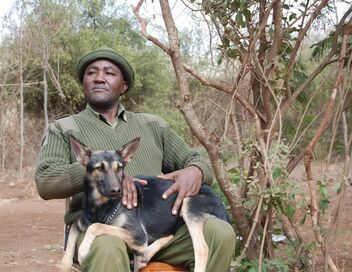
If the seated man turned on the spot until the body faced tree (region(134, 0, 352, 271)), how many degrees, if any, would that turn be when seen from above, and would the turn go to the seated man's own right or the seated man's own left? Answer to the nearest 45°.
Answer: approximately 90° to the seated man's own left

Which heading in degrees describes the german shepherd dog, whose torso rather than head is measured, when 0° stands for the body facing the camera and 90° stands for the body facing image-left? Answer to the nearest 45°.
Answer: approximately 45°

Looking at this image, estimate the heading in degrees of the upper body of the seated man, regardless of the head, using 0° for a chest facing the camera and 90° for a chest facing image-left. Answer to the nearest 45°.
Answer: approximately 0°
